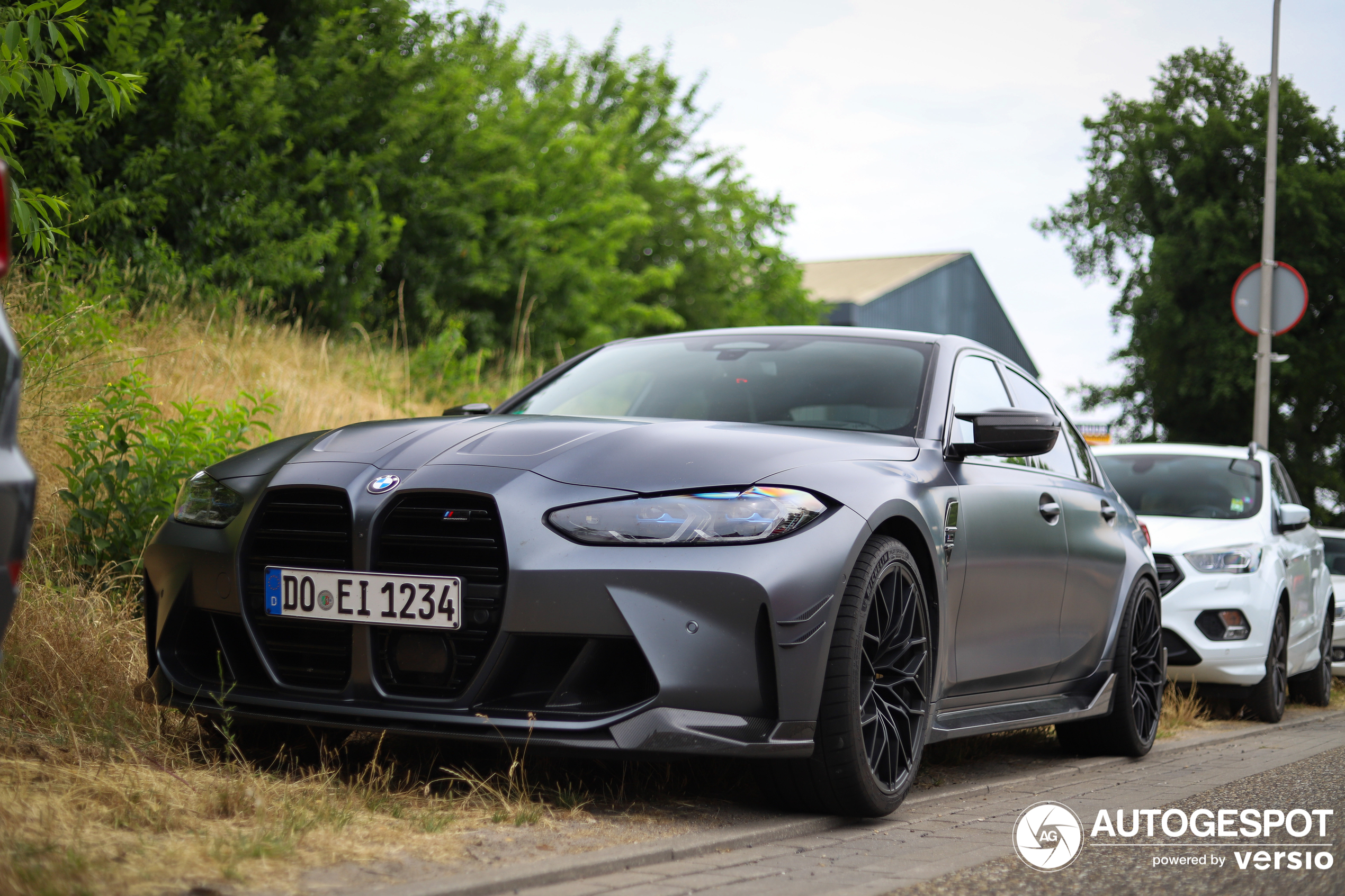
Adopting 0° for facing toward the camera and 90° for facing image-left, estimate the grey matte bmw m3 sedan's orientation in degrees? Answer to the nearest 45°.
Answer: approximately 45°

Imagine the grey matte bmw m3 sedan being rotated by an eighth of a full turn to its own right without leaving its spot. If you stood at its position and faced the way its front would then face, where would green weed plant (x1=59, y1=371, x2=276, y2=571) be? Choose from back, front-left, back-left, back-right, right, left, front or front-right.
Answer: front-right

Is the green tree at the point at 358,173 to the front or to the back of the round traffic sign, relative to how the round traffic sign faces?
to the back

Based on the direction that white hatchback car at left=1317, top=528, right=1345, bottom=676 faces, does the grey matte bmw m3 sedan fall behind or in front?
in front

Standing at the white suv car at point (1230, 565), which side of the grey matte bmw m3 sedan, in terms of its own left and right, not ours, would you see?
back

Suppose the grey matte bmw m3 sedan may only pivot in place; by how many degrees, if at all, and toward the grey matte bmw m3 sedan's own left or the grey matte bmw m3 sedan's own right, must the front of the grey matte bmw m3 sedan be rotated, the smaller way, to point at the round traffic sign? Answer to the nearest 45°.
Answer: approximately 180°

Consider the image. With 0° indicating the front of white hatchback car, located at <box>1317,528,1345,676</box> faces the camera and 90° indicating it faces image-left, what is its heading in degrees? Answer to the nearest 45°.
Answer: approximately 45°
